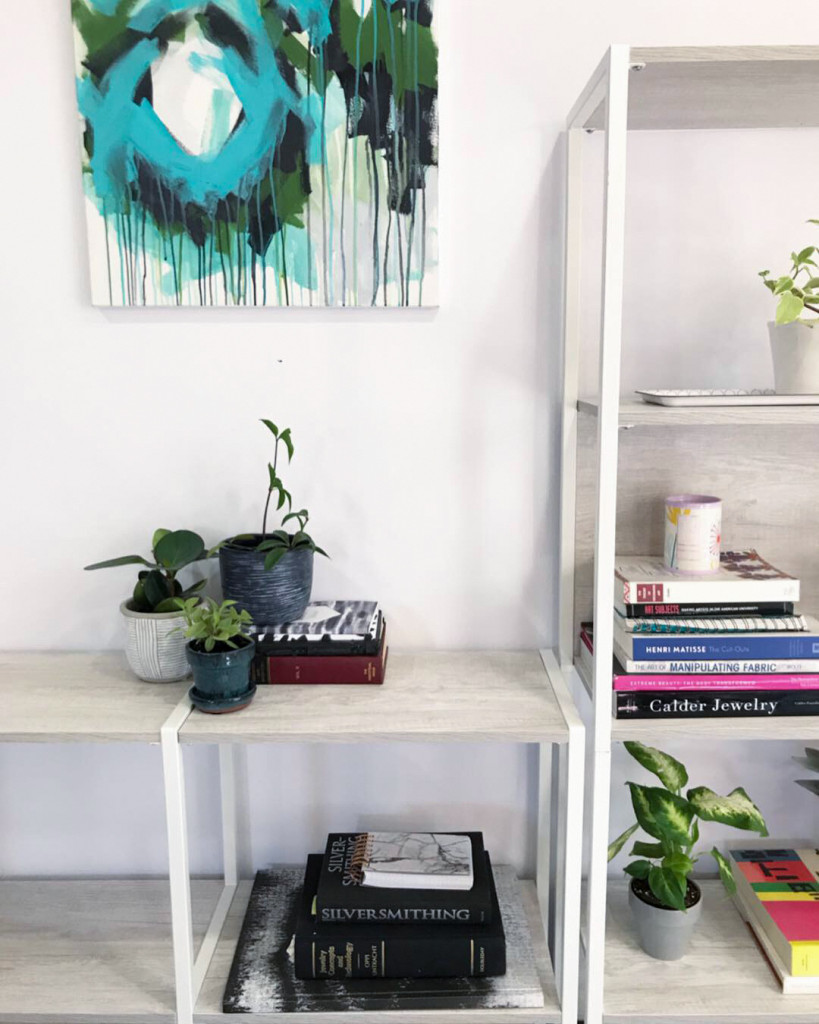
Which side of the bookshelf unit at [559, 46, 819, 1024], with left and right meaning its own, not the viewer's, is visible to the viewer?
front

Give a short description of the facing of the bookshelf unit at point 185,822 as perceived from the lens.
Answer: facing the viewer

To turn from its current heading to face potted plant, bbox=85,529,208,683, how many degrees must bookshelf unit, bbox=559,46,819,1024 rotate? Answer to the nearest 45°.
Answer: approximately 90° to its right

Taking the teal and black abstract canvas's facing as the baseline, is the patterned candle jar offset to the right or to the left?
on its left

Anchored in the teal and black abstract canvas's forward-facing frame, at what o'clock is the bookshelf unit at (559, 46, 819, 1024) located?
The bookshelf unit is roughly at 10 o'clock from the teal and black abstract canvas.

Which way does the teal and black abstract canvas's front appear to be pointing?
toward the camera
